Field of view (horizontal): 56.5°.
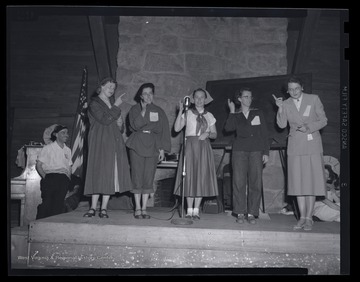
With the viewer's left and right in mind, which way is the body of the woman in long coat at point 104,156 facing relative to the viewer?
facing the viewer and to the right of the viewer

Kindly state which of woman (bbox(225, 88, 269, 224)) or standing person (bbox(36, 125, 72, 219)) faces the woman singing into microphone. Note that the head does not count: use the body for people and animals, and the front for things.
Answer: the standing person

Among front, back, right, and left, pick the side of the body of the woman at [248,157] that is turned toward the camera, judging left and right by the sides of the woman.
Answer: front

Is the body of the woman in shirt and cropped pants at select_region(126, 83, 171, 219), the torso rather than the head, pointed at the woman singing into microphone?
no

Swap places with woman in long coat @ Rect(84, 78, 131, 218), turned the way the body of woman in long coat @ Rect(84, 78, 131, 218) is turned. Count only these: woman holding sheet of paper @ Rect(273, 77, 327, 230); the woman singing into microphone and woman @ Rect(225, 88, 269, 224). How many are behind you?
0

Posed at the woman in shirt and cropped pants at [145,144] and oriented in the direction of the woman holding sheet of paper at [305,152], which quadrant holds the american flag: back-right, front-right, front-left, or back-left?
back-left

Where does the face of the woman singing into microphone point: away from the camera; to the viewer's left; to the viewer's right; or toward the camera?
toward the camera

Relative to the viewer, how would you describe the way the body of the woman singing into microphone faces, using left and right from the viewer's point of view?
facing the viewer

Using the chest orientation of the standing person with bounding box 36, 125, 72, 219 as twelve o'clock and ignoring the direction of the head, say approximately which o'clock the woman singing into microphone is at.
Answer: The woman singing into microphone is roughly at 12 o'clock from the standing person.

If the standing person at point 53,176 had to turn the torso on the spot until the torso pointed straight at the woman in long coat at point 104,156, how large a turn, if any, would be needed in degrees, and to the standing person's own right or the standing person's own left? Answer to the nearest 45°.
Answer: approximately 45° to the standing person's own right

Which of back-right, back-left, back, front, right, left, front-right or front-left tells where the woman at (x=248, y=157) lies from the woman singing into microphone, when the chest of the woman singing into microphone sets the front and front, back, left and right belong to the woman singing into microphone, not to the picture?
left

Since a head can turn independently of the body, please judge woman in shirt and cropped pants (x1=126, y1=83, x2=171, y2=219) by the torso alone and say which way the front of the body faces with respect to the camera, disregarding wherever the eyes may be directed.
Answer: toward the camera

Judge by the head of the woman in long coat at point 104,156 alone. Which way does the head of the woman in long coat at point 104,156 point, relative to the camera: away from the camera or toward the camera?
toward the camera

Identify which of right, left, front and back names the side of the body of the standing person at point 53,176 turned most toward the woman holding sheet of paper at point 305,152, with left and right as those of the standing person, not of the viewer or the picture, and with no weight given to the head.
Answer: front

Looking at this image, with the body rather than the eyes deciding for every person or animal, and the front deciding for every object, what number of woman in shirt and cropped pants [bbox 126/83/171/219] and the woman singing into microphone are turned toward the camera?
2

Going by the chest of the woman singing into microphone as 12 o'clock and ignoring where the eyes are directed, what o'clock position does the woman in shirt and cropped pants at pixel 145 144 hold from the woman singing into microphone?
The woman in shirt and cropped pants is roughly at 3 o'clock from the woman singing into microphone.
